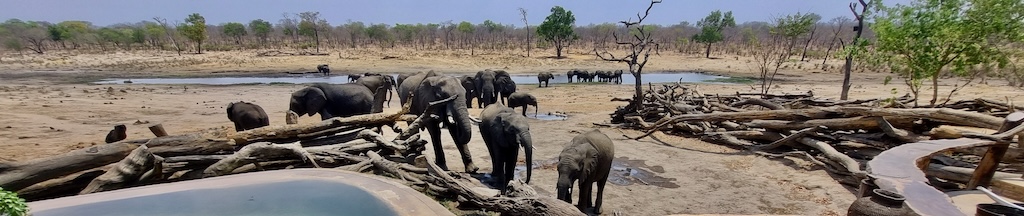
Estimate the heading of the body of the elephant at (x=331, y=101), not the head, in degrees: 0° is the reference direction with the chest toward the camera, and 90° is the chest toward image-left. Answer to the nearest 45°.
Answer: approximately 90°

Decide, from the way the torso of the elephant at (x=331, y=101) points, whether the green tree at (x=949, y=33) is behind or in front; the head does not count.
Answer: behind

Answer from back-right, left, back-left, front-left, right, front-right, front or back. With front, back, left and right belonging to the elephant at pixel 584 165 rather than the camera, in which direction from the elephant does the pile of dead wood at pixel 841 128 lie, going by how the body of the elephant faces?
back

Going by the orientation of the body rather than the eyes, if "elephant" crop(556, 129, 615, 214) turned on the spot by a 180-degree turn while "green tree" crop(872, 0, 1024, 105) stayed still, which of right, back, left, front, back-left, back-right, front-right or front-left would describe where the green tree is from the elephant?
front

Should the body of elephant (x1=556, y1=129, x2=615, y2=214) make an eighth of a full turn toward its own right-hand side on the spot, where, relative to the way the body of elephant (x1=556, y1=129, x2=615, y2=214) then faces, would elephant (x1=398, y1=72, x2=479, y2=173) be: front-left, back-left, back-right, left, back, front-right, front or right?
front-right

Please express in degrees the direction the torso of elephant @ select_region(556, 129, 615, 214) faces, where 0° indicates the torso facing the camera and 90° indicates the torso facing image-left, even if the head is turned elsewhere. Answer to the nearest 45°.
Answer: approximately 45°

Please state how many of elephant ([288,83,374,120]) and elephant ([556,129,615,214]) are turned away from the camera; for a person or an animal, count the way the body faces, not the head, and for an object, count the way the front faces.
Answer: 0

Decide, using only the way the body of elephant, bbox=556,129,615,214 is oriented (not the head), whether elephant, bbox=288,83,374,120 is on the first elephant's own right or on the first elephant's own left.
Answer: on the first elephant's own right

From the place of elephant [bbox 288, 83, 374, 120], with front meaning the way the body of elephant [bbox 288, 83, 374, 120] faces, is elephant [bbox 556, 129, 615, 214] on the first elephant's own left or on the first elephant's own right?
on the first elephant's own left

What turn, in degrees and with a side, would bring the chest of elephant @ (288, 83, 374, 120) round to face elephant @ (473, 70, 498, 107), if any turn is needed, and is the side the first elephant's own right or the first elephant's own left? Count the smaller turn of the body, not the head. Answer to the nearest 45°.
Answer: approximately 135° to the first elephant's own right

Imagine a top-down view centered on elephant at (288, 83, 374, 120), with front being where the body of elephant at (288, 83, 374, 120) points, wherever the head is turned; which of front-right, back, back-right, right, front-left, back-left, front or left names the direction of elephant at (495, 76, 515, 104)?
back-right

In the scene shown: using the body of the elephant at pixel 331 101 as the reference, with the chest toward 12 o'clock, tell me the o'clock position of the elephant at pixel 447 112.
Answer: the elephant at pixel 447 112 is roughly at 8 o'clock from the elephant at pixel 331 101.
